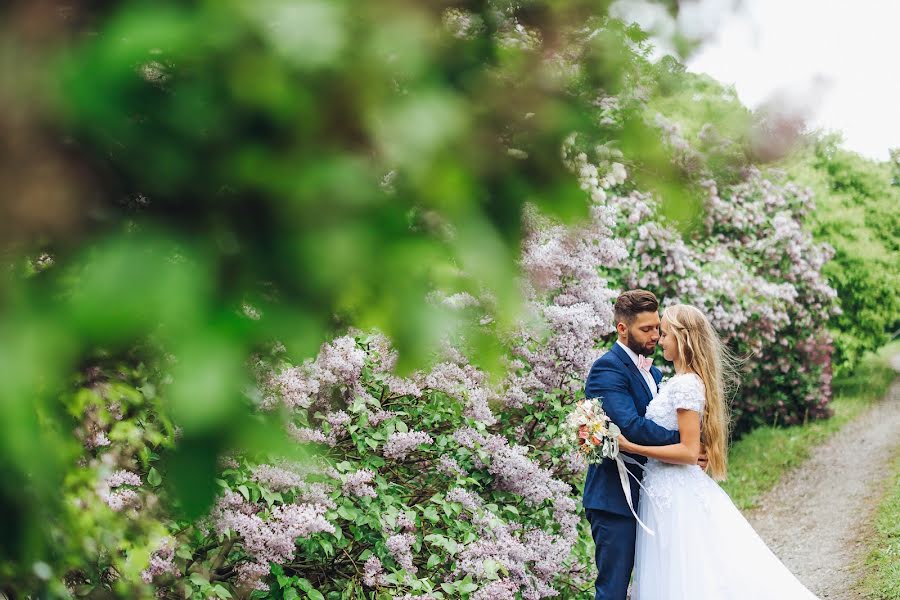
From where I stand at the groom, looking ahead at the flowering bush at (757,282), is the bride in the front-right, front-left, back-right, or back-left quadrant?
front-right

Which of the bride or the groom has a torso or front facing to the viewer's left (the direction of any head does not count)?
the bride

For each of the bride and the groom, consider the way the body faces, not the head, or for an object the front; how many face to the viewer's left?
1

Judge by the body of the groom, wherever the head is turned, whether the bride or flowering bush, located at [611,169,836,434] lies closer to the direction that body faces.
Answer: the bride

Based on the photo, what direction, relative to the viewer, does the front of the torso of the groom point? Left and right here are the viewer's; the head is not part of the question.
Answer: facing the viewer and to the right of the viewer

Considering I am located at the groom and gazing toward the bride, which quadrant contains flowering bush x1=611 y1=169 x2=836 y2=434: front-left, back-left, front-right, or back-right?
front-left

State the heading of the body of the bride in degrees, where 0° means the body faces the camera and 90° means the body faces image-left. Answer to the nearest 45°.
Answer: approximately 90°

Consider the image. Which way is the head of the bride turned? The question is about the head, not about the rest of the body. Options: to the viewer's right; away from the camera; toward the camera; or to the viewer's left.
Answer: to the viewer's left

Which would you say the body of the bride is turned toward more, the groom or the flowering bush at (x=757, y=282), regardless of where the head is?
the groom

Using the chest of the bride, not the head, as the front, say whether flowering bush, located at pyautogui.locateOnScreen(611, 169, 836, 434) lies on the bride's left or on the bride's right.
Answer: on the bride's right

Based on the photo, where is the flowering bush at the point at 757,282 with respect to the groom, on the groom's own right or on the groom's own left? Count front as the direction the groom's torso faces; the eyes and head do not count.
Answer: on the groom's own left

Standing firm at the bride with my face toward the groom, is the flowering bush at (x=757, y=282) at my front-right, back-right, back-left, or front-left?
back-right
